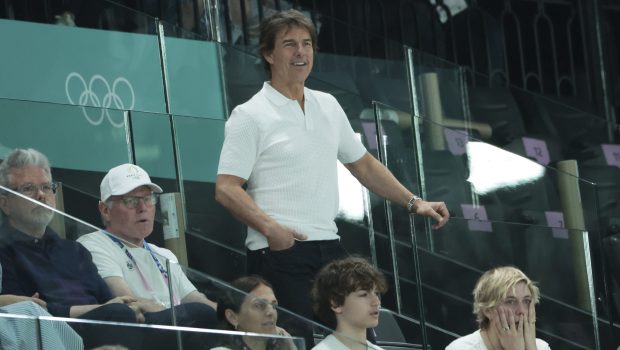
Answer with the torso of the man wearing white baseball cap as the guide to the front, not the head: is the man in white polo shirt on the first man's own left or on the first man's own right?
on the first man's own left

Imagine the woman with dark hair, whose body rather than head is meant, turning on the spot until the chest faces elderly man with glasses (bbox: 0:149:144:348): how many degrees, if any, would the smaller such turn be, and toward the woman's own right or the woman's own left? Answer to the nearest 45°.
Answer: approximately 135° to the woman's own right

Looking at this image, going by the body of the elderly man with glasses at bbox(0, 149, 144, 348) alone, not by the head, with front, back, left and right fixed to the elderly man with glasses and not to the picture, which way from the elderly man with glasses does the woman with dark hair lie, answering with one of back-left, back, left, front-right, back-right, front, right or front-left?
front-left

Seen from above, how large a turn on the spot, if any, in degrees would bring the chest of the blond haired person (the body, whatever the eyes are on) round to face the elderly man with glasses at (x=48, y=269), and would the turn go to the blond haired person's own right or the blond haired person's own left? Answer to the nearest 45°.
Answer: approximately 90° to the blond haired person's own right

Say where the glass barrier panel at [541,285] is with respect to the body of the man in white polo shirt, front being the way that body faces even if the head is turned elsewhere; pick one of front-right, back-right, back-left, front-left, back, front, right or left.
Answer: left

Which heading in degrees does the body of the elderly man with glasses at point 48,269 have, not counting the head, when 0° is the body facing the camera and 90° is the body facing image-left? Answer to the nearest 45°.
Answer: approximately 315°

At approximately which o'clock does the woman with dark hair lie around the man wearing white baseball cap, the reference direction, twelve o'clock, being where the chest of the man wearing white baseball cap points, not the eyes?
The woman with dark hair is roughly at 11 o'clock from the man wearing white baseball cap.

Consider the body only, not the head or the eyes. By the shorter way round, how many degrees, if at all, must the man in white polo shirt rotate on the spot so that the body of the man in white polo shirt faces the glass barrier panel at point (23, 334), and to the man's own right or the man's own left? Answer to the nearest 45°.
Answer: approximately 90° to the man's own right

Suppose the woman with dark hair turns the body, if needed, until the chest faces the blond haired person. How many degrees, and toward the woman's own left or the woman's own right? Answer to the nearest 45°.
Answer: approximately 90° to the woman's own left
